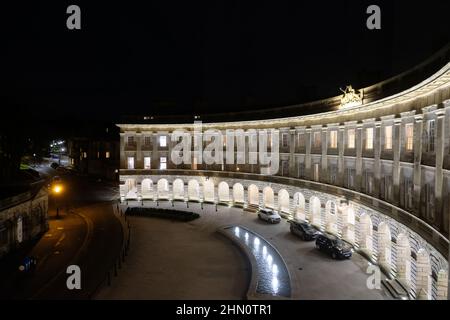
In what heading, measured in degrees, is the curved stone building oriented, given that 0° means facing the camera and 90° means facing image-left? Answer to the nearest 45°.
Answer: approximately 45°
